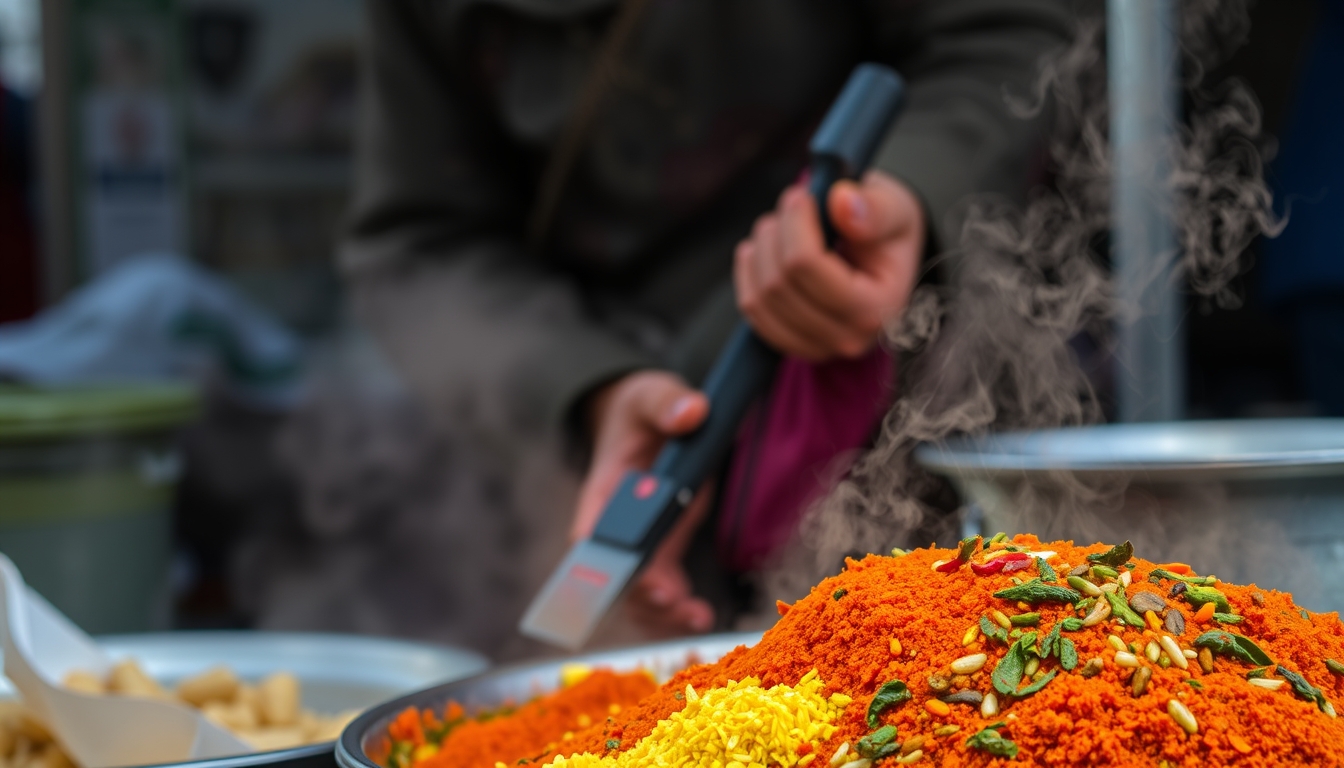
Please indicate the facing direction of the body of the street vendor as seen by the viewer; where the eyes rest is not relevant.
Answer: toward the camera

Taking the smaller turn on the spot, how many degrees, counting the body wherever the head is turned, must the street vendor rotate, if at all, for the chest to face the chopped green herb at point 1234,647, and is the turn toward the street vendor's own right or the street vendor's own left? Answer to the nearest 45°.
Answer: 0° — they already face it

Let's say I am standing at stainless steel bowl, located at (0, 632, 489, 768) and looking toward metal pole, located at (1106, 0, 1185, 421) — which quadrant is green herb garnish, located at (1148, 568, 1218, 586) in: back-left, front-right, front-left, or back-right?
front-right

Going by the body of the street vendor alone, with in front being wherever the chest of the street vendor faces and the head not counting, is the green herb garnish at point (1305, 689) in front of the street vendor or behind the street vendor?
in front

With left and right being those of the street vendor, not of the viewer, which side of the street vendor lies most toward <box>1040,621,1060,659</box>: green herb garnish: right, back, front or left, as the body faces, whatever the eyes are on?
front

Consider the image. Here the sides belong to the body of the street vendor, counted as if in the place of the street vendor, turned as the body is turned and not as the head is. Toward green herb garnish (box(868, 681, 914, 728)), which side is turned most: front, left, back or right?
front

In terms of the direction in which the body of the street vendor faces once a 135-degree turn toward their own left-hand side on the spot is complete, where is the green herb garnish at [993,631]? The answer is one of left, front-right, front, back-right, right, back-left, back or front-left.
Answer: back-right

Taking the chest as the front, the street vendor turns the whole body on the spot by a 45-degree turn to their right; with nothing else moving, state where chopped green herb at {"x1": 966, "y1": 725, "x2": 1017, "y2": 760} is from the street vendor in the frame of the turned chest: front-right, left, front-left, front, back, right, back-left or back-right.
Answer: front-left
